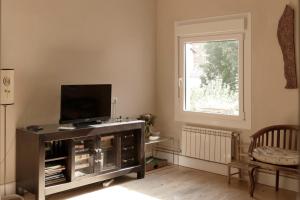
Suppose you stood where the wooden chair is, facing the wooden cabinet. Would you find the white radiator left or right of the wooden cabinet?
right

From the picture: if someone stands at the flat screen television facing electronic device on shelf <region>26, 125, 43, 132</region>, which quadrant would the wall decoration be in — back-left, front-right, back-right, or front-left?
back-left

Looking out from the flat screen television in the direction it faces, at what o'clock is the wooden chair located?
The wooden chair is roughly at 11 o'clock from the flat screen television.

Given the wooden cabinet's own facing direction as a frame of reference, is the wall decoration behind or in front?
in front

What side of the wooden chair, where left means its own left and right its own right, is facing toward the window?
right

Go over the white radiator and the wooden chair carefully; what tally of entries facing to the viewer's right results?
0

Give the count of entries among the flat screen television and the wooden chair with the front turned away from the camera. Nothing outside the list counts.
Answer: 0

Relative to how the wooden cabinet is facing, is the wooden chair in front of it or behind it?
in front

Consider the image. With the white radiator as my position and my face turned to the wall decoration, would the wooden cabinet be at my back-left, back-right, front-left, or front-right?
back-right

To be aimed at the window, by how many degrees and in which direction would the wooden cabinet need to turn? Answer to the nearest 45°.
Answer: approximately 45° to its left
